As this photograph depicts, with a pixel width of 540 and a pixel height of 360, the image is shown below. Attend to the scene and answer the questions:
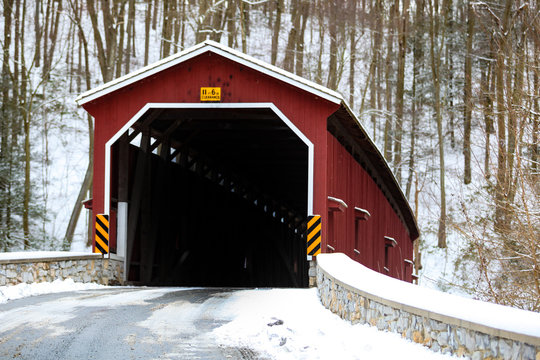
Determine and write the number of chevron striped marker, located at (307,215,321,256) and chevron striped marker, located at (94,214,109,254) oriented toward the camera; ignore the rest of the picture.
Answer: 2

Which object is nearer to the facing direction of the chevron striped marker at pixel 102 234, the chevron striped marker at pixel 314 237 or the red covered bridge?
the chevron striped marker

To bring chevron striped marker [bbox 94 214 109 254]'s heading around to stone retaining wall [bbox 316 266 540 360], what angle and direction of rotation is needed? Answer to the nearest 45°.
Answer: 0° — it already faces it

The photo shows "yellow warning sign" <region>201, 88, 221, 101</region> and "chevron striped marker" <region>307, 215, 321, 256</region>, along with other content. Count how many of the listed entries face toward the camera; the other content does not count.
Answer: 2

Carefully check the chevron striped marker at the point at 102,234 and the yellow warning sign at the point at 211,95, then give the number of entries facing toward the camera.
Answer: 2

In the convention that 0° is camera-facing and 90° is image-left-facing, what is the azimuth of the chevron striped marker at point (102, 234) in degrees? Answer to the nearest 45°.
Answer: approximately 0°

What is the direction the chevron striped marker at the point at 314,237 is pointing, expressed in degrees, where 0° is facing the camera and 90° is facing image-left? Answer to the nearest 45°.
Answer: approximately 0°

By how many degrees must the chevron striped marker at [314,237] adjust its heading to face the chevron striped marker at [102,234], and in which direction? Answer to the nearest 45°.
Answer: approximately 90° to its right

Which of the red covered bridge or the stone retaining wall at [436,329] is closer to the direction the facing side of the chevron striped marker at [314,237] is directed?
the stone retaining wall

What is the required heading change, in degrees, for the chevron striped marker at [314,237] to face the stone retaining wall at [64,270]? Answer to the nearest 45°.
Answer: approximately 90° to its right
